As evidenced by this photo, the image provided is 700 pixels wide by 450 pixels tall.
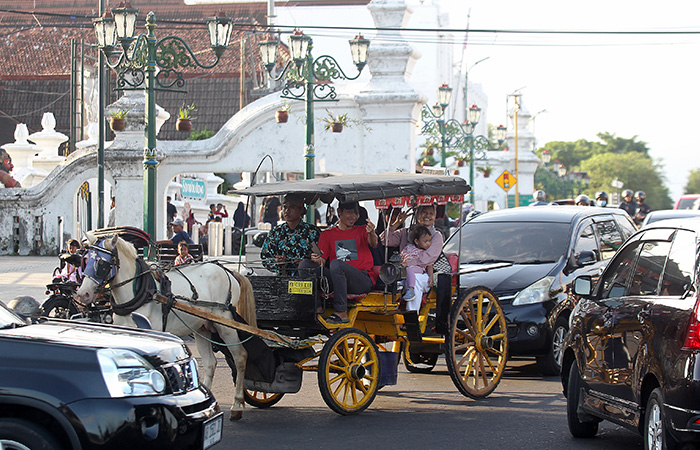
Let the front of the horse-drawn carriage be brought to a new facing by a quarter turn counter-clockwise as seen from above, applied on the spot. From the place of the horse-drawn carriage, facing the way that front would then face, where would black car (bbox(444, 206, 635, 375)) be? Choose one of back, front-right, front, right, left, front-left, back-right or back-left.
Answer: left

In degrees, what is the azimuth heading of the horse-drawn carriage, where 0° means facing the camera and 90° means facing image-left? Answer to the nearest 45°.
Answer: approximately 45°

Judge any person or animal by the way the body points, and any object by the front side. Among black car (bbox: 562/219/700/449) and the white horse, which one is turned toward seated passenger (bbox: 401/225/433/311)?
the black car

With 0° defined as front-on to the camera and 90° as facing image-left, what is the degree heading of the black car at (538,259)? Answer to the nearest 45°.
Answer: approximately 45°

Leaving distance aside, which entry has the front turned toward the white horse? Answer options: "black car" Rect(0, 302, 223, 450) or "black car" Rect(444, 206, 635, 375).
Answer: "black car" Rect(444, 206, 635, 375)

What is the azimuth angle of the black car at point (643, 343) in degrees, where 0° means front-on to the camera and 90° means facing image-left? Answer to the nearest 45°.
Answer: approximately 135°

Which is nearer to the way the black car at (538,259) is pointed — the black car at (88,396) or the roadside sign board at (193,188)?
the black car

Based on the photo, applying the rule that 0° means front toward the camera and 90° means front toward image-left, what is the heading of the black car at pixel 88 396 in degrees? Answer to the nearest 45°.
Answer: approximately 315°

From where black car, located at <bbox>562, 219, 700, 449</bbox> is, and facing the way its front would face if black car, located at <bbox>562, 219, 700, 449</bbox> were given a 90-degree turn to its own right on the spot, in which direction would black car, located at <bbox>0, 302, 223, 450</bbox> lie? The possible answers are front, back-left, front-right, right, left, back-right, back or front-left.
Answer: back

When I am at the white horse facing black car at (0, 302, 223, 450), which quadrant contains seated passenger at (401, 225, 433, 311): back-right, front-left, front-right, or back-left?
back-left
